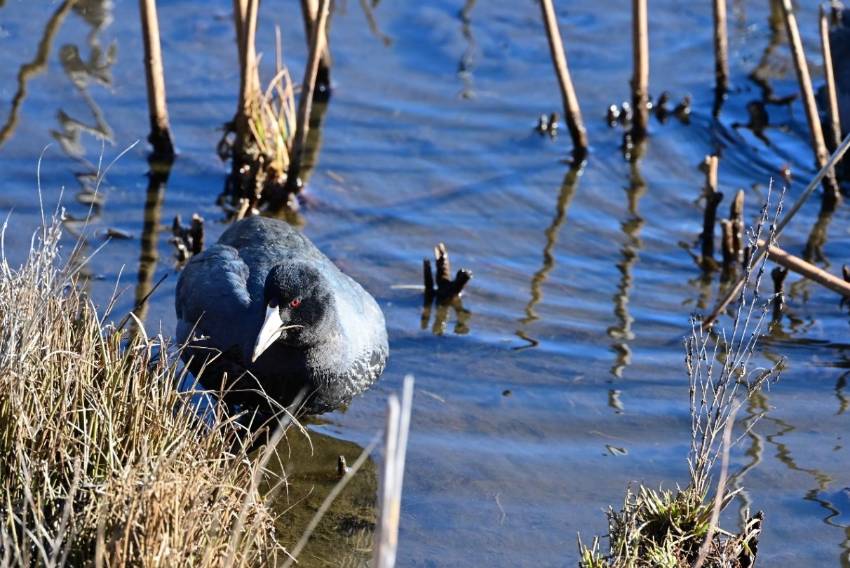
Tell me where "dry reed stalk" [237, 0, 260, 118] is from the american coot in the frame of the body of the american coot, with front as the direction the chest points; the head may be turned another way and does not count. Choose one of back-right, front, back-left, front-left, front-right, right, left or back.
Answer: back

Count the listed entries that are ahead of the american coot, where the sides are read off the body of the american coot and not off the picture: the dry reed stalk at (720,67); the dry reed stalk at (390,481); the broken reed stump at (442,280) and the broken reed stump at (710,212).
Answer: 1

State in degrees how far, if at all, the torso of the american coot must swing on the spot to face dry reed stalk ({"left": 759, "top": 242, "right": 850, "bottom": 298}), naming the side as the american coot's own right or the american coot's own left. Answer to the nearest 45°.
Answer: approximately 90° to the american coot's own left

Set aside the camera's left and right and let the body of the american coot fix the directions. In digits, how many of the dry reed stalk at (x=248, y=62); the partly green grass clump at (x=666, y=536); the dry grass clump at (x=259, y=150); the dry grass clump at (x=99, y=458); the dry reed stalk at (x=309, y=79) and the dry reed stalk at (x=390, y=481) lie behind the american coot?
3

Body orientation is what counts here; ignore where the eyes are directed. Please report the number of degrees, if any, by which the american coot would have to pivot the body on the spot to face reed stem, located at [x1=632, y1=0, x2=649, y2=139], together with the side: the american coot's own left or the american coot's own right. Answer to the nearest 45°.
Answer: approximately 135° to the american coot's own left

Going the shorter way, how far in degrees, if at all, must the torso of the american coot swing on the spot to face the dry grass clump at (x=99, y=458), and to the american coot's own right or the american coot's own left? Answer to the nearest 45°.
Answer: approximately 45° to the american coot's own right

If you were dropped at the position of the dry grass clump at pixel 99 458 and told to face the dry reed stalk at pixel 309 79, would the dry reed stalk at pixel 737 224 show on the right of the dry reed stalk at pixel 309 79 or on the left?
right

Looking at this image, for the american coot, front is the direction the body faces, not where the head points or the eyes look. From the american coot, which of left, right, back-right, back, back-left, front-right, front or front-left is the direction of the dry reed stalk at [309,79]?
back

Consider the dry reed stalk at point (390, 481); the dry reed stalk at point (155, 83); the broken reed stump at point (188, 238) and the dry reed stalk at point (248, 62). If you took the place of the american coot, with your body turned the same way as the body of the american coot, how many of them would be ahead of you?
1

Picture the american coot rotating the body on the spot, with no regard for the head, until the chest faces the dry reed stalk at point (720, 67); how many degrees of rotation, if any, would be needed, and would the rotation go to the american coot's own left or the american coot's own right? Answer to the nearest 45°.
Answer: approximately 135° to the american coot's own left

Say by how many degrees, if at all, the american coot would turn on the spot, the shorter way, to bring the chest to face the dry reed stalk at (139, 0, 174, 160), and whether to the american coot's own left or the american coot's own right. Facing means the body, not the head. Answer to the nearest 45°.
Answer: approximately 180°

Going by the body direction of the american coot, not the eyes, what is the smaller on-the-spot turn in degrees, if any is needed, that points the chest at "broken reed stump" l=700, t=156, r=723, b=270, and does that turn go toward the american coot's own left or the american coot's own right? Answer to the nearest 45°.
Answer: approximately 135° to the american coot's own left

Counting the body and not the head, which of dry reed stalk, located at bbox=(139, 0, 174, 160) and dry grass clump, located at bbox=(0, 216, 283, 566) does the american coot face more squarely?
the dry grass clump

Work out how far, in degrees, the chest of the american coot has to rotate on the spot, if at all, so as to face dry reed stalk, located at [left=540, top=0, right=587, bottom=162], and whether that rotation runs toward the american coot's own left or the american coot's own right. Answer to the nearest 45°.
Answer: approximately 135° to the american coot's own left

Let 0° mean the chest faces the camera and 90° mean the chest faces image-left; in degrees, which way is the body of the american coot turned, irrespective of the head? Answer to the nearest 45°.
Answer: approximately 0°

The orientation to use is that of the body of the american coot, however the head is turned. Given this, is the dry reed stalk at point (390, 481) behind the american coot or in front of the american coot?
in front

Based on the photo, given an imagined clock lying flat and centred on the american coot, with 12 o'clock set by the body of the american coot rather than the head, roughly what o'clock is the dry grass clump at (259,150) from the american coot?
The dry grass clump is roughly at 6 o'clock from the american coot.
